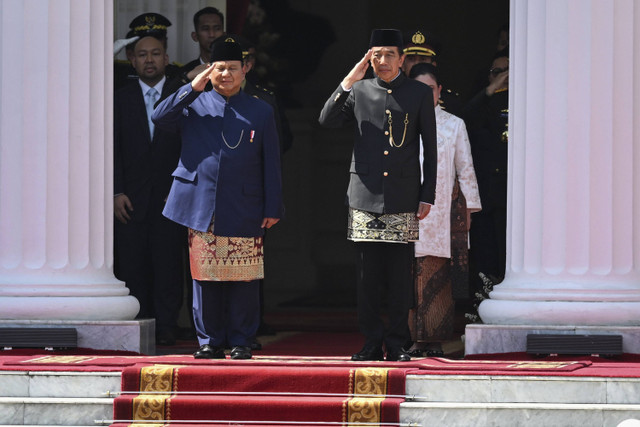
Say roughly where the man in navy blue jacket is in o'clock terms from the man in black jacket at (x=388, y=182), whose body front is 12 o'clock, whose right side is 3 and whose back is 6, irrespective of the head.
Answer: The man in navy blue jacket is roughly at 3 o'clock from the man in black jacket.

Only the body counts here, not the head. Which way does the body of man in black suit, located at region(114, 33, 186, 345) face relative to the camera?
toward the camera

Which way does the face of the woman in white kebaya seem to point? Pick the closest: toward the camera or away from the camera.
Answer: toward the camera

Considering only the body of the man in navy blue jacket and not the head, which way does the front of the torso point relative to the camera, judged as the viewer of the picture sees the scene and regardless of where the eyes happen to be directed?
toward the camera

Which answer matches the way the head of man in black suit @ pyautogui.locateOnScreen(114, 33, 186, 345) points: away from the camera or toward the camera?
toward the camera

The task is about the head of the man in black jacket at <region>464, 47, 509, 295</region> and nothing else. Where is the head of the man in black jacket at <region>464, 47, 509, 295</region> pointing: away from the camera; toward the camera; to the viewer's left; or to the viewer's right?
toward the camera

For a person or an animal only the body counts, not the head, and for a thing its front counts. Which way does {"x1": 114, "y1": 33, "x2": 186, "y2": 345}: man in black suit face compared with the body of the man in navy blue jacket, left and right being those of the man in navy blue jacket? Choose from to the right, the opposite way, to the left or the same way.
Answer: the same way

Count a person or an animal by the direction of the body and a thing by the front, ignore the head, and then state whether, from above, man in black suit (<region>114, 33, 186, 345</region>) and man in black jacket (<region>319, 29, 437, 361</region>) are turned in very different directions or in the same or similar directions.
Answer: same or similar directions

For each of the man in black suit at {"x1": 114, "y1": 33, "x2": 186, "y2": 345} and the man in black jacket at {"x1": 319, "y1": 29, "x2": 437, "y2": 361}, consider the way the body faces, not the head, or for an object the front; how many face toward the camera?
2

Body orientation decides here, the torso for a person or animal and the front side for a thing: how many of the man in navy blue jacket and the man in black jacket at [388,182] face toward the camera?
2

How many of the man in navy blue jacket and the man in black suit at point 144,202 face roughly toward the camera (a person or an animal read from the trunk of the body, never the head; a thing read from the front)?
2

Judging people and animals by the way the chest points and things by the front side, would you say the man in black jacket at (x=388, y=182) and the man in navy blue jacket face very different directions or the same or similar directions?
same or similar directions

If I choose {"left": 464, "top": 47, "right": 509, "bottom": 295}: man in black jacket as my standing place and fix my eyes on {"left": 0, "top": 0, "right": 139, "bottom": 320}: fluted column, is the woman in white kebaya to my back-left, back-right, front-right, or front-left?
front-left

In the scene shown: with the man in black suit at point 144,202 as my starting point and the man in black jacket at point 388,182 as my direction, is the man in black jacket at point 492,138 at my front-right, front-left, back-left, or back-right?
front-left

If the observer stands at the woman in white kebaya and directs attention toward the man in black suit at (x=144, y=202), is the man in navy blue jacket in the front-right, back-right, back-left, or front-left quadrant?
front-left

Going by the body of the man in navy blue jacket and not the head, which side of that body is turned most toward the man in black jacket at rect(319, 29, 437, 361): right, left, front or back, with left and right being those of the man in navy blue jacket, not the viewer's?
left

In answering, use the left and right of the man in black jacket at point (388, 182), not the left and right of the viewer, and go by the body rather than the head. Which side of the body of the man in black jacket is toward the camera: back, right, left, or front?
front

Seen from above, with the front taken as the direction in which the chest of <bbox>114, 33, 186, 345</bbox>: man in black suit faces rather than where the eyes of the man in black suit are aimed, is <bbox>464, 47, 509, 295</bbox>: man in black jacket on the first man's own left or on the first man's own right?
on the first man's own left

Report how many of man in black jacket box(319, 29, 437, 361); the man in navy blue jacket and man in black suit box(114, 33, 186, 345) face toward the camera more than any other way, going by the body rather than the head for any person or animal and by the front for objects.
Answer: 3
